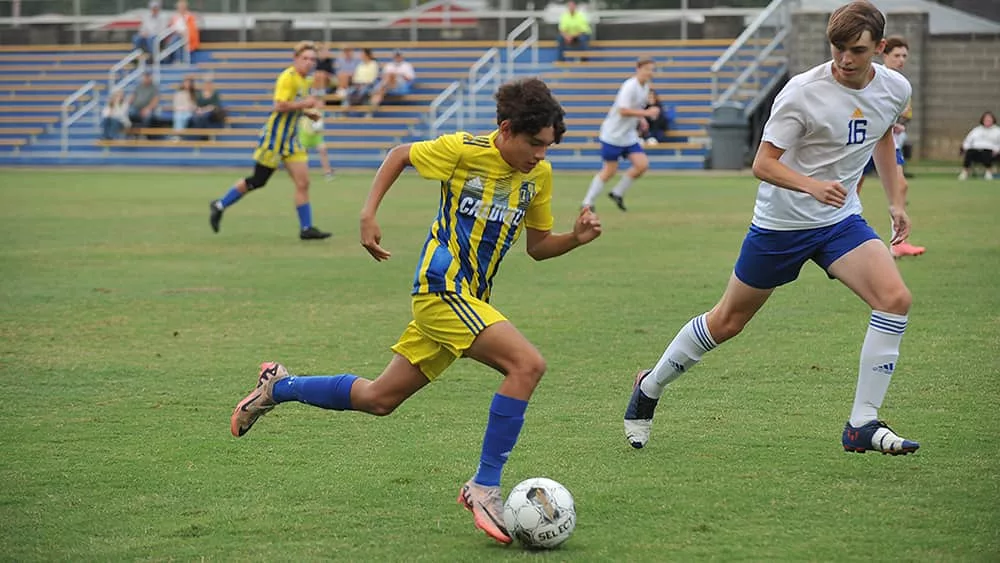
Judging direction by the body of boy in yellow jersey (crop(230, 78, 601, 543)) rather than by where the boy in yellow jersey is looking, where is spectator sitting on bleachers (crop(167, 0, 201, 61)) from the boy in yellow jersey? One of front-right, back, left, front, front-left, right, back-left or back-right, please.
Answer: back-left

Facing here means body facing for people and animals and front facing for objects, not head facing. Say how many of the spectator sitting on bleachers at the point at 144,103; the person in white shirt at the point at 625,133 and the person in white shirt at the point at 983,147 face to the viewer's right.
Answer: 1

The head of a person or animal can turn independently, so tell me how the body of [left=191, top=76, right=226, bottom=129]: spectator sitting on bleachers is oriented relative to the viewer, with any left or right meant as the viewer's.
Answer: facing the viewer

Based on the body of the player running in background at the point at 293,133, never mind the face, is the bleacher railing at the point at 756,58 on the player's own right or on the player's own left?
on the player's own left

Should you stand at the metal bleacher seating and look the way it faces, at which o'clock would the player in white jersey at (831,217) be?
The player in white jersey is roughly at 12 o'clock from the metal bleacher seating.

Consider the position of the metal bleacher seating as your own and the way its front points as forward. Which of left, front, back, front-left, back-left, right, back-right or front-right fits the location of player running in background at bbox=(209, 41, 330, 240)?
front

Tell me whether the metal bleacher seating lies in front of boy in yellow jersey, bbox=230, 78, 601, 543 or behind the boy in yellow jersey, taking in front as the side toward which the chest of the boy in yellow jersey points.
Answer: behind

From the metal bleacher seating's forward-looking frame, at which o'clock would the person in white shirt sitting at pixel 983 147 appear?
The person in white shirt sitting is roughly at 10 o'clock from the metal bleacher seating.

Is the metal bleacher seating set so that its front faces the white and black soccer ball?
yes

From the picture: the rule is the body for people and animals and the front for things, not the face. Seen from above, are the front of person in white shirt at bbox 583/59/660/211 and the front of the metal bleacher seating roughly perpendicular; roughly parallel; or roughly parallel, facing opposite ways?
roughly perpendicular

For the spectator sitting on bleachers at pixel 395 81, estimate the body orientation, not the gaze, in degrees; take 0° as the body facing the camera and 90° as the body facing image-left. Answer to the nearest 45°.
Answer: approximately 45°

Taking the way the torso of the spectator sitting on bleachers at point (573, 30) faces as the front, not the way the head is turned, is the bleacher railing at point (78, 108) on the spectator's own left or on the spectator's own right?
on the spectator's own right

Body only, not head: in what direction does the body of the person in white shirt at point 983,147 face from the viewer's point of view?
toward the camera

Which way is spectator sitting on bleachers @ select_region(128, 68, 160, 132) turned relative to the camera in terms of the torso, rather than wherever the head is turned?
toward the camera

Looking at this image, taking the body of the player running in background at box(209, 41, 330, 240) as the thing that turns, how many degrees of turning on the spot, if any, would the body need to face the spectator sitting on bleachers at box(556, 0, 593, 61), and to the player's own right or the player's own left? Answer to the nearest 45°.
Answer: approximately 90° to the player's own left

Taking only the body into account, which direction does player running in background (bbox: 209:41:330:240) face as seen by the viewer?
to the viewer's right
